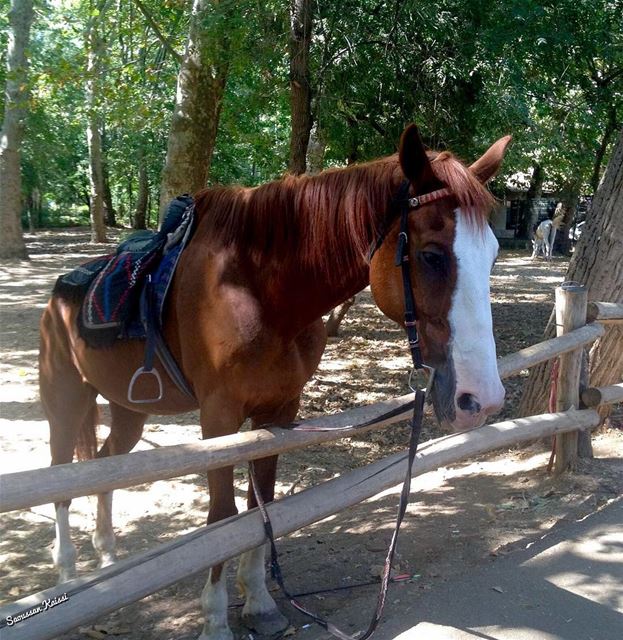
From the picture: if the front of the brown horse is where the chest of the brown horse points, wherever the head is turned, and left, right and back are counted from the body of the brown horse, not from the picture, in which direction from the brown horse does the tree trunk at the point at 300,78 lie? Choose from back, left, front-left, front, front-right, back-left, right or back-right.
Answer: back-left

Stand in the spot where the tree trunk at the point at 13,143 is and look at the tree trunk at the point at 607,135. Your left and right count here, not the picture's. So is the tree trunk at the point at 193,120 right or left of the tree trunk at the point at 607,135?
right

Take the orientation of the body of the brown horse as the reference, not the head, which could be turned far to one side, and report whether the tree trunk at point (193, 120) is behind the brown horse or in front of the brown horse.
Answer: behind

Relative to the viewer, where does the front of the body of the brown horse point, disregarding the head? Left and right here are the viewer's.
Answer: facing the viewer and to the right of the viewer

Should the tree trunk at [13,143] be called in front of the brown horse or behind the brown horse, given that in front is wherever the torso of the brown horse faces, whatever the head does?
behind
